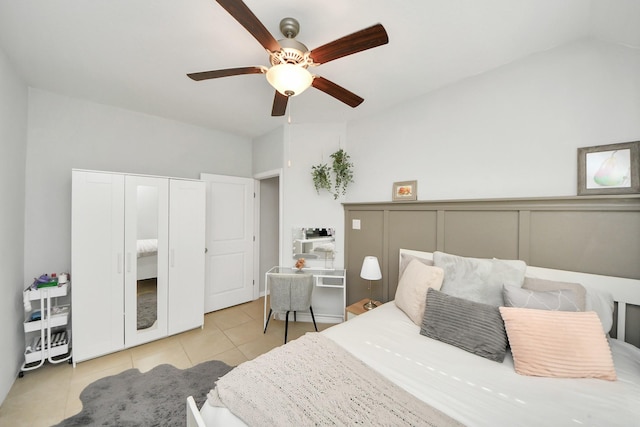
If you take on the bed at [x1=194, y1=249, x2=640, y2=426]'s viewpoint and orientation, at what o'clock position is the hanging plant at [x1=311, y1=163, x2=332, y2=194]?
The hanging plant is roughly at 3 o'clock from the bed.

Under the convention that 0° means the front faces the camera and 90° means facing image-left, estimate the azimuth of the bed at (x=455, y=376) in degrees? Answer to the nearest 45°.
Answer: approximately 45°

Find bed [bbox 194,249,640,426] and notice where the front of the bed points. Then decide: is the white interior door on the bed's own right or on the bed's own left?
on the bed's own right

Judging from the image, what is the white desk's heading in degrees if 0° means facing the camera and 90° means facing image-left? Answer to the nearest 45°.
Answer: approximately 0°

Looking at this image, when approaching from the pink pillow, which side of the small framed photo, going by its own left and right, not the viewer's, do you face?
left

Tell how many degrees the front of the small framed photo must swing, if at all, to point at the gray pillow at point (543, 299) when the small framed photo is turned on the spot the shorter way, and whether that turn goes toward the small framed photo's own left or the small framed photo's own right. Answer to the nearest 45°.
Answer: approximately 90° to the small framed photo's own left

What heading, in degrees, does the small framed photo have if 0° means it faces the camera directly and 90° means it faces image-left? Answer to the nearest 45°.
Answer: approximately 45°
